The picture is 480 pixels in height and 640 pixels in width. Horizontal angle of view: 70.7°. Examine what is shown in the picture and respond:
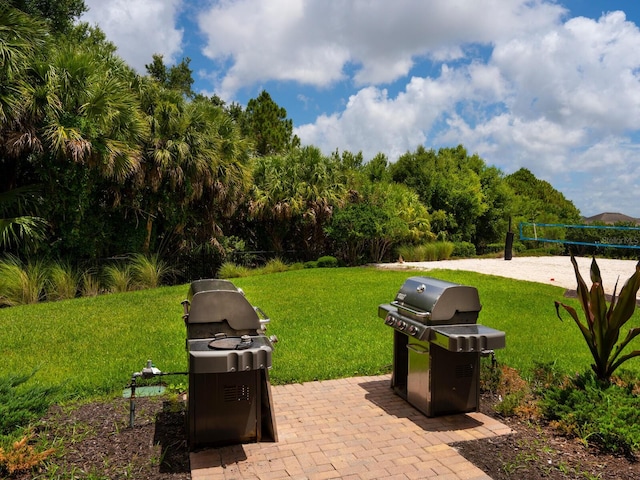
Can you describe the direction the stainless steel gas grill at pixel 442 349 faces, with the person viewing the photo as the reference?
facing the viewer and to the left of the viewer

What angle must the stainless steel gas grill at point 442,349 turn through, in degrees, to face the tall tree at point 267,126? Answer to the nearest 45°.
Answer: approximately 90° to its right

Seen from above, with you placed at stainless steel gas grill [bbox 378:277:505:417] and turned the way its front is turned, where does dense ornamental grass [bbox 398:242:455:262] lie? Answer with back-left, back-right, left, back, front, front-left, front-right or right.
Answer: back-right

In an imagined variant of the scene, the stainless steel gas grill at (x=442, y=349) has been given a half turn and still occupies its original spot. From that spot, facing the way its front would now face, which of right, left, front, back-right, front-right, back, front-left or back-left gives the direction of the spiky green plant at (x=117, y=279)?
left

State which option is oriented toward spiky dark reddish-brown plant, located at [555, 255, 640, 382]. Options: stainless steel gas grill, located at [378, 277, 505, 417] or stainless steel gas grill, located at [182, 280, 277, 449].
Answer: stainless steel gas grill, located at [182, 280, 277, 449]

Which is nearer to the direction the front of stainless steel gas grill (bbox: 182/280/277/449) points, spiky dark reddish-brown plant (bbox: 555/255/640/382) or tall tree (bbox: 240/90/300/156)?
the spiky dark reddish-brown plant

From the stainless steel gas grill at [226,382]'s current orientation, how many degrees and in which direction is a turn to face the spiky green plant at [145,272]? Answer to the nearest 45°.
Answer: approximately 90° to its left

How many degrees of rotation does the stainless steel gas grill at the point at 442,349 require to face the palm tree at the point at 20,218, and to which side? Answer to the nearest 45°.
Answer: approximately 90° to its right

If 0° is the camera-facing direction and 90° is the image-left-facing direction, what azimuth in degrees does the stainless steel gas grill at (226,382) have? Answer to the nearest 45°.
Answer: approximately 270°

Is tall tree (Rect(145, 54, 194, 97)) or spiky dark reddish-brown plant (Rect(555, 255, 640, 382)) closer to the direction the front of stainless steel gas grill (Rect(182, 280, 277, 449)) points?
the spiky dark reddish-brown plant

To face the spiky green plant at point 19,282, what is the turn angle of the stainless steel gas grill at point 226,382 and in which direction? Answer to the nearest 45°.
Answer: approximately 135° to its left
